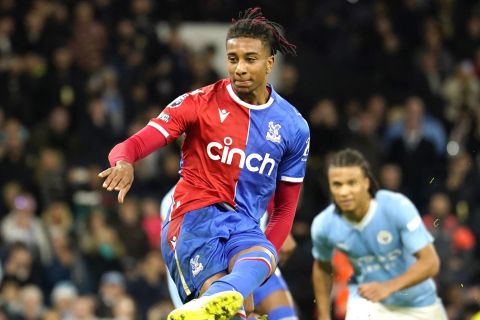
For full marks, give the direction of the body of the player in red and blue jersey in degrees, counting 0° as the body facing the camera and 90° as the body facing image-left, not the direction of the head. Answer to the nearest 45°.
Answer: approximately 0°

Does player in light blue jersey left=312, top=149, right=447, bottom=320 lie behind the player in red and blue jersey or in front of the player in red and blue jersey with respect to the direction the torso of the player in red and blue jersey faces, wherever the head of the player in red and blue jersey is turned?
behind

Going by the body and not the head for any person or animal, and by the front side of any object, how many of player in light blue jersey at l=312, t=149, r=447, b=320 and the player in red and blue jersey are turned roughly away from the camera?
0

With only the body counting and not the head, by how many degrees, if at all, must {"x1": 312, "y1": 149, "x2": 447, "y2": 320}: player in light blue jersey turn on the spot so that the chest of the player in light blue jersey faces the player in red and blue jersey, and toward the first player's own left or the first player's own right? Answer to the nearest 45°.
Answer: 0° — they already face them

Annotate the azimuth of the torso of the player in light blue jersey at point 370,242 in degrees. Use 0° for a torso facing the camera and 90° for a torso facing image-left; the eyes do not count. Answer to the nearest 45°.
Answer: approximately 45°
